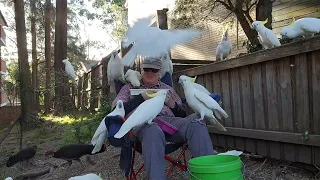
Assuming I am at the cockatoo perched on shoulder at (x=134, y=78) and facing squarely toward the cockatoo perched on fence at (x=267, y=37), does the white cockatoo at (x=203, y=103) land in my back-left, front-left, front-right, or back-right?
front-right

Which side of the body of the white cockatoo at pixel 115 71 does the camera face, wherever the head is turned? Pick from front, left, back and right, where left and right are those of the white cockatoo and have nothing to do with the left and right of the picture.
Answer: front

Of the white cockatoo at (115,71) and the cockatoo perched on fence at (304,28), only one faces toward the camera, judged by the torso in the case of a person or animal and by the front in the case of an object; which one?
the white cockatoo

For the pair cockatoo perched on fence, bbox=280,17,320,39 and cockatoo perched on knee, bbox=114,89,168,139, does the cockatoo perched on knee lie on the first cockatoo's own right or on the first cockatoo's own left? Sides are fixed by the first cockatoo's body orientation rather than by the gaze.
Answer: on the first cockatoo's own left

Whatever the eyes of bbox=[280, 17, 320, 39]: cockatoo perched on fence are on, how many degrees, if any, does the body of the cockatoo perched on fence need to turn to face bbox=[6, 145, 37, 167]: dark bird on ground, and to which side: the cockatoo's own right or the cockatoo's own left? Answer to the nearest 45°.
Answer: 0° — it already faces it

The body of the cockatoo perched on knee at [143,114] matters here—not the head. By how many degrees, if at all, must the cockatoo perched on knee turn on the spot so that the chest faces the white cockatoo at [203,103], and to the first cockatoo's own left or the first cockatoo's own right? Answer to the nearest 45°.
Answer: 0° — it already faces it

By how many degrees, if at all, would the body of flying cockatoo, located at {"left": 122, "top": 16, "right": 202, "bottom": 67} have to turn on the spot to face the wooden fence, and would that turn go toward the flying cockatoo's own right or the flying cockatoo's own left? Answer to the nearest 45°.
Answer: approximately 180°

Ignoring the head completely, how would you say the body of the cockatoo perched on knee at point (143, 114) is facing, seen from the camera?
to the viewer's right

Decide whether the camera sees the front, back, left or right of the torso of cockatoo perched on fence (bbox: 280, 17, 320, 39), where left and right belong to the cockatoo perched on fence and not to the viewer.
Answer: left

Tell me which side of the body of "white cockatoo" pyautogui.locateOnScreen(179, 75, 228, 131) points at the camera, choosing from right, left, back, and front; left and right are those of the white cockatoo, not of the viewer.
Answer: left

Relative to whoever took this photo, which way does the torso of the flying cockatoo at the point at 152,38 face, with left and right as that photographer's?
facing to the left of the viewer

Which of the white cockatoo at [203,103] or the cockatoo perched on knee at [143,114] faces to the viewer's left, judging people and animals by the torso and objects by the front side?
the white cockatoo

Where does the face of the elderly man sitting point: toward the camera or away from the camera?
toward the camera
